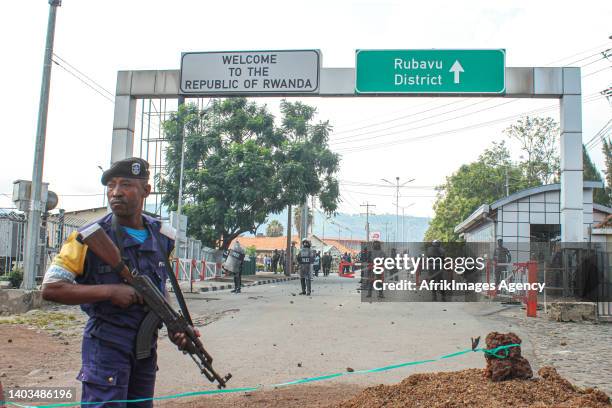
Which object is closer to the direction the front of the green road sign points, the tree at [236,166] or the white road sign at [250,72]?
the white road sign

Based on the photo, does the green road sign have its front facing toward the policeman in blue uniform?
yes

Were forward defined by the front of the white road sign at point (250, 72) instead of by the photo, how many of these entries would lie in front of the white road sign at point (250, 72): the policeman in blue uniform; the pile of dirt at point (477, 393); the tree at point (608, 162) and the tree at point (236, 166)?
2

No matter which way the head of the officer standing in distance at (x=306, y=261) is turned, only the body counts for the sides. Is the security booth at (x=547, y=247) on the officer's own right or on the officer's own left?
on the officer's own left

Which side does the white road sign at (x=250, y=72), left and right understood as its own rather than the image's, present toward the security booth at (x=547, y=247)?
left

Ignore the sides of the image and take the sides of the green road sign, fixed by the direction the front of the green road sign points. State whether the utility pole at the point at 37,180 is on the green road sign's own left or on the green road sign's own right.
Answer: on the green road sign's own right
